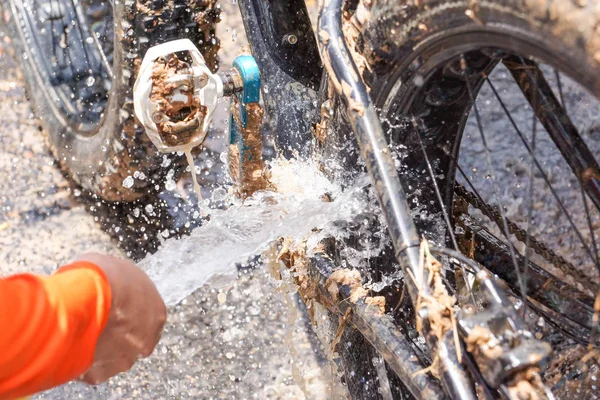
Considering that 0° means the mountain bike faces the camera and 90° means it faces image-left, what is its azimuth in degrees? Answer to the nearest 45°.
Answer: approximately 135°
